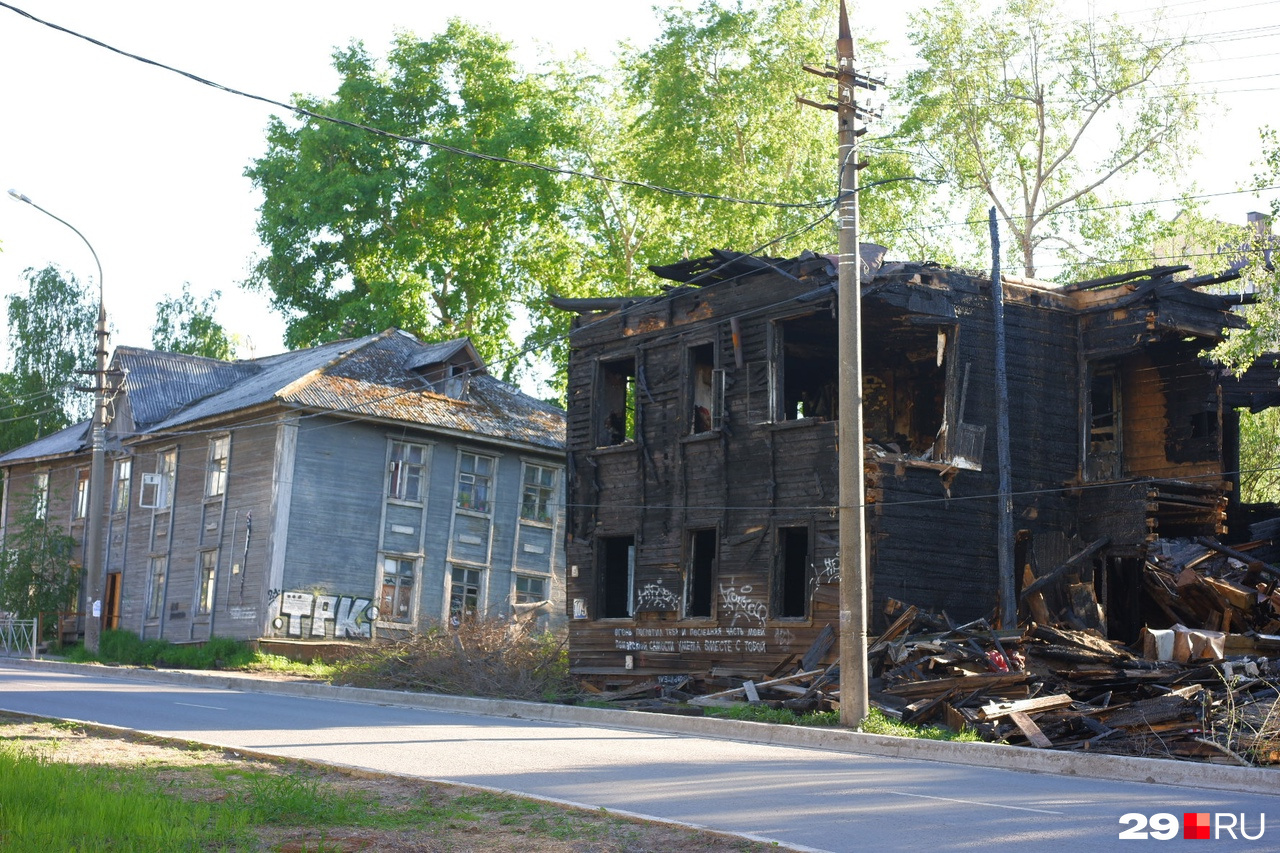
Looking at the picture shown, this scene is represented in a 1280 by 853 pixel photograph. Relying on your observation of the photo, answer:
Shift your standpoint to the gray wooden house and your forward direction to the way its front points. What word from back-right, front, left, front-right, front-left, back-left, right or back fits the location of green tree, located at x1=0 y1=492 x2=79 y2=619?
right

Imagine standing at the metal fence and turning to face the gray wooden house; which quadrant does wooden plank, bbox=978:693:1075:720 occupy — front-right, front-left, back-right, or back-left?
front-right

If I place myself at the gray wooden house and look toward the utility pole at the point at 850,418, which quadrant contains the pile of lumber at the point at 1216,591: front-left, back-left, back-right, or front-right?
front-left

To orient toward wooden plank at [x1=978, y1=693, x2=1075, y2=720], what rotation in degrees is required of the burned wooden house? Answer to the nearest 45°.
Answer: approximately 45° to its left

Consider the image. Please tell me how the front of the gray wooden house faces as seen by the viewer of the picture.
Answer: facing the viewer and to the left of the viewer

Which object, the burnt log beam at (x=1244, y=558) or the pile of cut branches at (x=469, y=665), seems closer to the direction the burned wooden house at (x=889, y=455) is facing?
the pile of cut branches

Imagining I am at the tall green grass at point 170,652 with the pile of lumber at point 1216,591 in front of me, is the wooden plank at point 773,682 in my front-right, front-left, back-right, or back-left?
front-right

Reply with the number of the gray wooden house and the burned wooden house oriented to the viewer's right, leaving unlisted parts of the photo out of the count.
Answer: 0

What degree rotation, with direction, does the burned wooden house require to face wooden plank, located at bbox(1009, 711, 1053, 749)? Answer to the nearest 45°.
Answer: approximately 45° to its left

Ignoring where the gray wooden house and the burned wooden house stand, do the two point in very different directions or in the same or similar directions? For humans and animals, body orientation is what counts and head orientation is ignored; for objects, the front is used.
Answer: same or similar directions

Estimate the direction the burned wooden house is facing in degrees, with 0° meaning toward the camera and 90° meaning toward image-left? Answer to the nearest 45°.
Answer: approximately 45°

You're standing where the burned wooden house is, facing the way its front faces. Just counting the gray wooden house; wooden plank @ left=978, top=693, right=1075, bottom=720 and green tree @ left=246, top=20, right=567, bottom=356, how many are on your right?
2

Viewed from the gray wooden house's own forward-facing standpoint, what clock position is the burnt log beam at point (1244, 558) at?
The burnt log beam is roughly at 9 o'clock from the gray wooden house.
